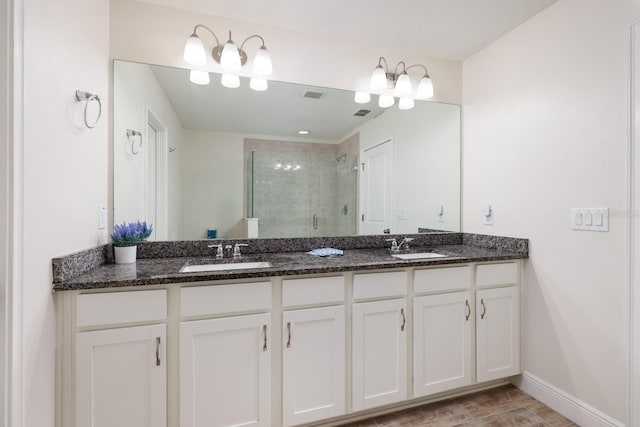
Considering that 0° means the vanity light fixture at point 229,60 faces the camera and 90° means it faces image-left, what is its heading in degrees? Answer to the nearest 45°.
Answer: approximately 0°

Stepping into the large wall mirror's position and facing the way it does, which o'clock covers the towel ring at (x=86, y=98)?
The towel ring is roughly at 2 o'clock from the large wall mirror.

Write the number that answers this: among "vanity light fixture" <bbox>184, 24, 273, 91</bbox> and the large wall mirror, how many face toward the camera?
2
